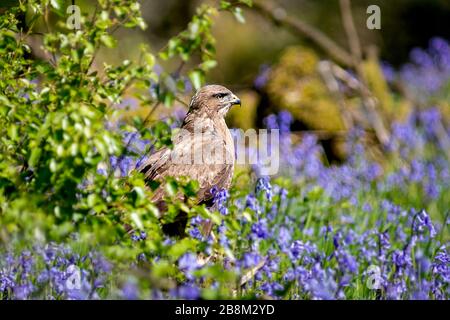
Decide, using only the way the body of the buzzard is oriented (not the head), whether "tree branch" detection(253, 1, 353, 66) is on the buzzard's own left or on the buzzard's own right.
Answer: on the buzzard's own left

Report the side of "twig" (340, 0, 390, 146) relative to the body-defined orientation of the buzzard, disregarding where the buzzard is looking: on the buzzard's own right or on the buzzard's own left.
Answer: on the buzzard's own left

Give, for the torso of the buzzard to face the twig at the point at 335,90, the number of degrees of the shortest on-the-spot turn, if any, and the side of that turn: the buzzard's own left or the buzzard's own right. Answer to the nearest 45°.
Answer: approximately 45° to the buzzard's own left

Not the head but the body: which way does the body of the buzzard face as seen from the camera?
to the viewer's right
